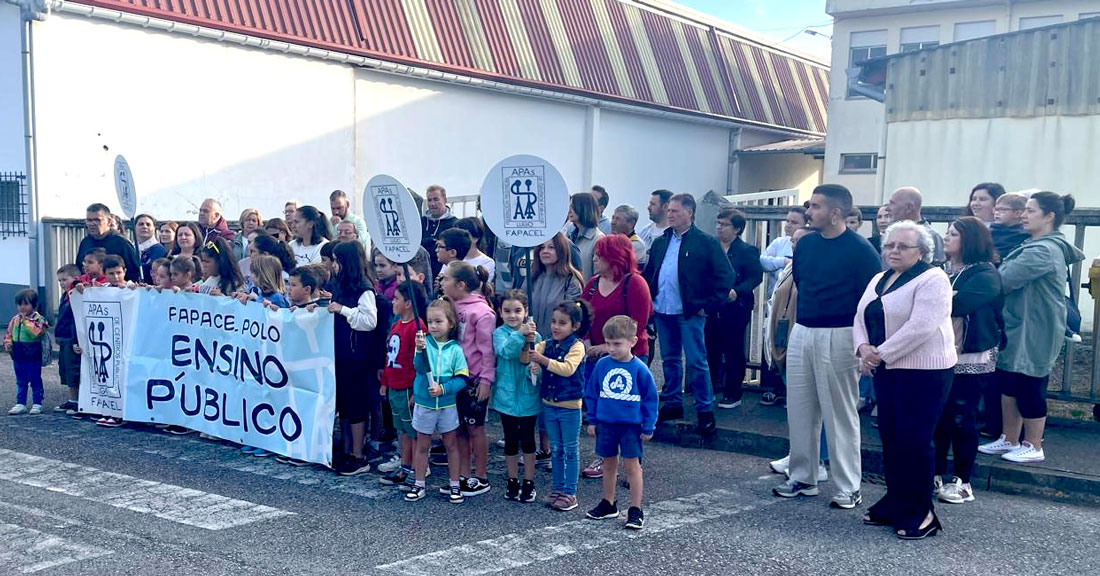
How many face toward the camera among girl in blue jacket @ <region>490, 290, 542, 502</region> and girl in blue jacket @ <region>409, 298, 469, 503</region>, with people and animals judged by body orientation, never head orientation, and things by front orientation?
2

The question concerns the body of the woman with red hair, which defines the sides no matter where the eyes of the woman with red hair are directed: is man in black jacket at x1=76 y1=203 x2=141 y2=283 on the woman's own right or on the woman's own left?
on the woman's own right

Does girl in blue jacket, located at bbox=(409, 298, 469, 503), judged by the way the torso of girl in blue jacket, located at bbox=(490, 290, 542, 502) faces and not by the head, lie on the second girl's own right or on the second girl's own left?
on the second girl's own right

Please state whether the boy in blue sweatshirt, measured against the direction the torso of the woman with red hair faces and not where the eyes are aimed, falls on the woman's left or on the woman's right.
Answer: on the woman's left

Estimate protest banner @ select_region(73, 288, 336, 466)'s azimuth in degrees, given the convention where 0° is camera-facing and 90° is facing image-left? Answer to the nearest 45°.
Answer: approximately 45°

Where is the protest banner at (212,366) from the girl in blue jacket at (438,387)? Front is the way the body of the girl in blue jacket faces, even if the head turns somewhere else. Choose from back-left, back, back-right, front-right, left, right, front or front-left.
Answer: back-right

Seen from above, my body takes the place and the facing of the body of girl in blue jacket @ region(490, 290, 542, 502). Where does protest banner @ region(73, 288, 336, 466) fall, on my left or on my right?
on my right

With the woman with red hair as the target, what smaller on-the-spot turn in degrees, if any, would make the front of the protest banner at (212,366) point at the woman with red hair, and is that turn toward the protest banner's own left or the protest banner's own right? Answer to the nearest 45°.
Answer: approximately 90° to the protest banner's own left

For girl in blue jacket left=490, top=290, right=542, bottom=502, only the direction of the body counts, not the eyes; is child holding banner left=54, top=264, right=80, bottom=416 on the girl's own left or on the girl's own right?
on the girl's own right

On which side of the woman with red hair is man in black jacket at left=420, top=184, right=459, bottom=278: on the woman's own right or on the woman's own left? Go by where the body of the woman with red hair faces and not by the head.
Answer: on the woman's own right

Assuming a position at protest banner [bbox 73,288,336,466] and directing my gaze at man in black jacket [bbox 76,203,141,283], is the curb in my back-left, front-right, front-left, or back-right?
back-right
